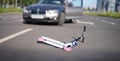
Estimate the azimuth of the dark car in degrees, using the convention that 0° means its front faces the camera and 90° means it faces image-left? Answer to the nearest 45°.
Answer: approximately 45°
